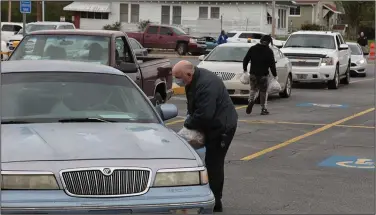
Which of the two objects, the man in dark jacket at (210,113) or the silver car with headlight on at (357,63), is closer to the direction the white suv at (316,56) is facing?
the man in dark jacket

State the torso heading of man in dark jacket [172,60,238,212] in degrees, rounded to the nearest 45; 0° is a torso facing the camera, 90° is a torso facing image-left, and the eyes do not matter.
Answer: approximately 90°

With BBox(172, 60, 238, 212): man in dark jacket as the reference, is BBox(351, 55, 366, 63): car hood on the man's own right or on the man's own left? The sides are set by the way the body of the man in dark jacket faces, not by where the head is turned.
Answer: on the man's own right

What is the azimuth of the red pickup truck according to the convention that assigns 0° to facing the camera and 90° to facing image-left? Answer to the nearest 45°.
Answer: approximately 315°

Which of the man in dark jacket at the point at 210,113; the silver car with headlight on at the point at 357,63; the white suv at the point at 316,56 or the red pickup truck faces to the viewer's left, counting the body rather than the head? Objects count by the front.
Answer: the man in dark jacket

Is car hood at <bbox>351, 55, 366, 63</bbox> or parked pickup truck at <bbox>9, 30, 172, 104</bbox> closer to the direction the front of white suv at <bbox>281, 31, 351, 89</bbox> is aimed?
the parked pickup truck

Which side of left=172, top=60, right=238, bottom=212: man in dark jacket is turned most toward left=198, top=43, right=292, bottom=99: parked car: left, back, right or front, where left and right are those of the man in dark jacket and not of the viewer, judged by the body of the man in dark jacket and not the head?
right

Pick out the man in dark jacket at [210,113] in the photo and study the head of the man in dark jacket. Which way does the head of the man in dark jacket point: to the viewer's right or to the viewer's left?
to the viewer's left
